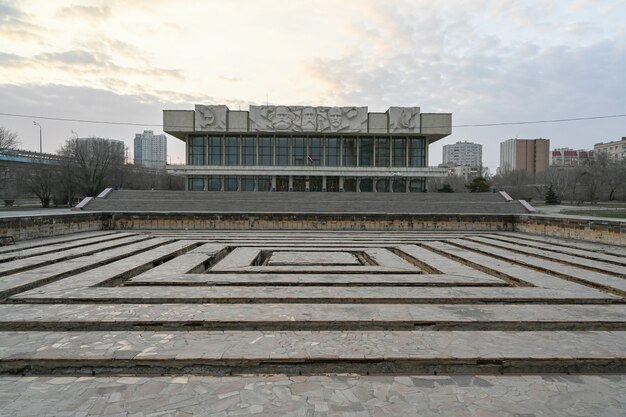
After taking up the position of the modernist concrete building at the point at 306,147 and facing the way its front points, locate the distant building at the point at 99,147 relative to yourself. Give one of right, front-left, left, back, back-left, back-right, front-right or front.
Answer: right

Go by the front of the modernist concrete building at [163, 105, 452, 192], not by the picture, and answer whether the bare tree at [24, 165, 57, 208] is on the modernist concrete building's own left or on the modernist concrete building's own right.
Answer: on the modernist concrete building's own right

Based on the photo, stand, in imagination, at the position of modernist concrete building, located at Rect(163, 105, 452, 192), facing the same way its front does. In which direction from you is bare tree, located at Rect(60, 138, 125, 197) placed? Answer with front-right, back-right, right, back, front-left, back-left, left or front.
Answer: right

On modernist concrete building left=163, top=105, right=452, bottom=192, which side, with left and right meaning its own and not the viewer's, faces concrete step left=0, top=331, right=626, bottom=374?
front

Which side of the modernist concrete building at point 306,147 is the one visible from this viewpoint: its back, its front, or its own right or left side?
front

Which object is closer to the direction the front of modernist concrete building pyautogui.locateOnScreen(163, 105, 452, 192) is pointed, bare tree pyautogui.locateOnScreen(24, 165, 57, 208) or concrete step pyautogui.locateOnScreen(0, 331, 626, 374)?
the concrete step
